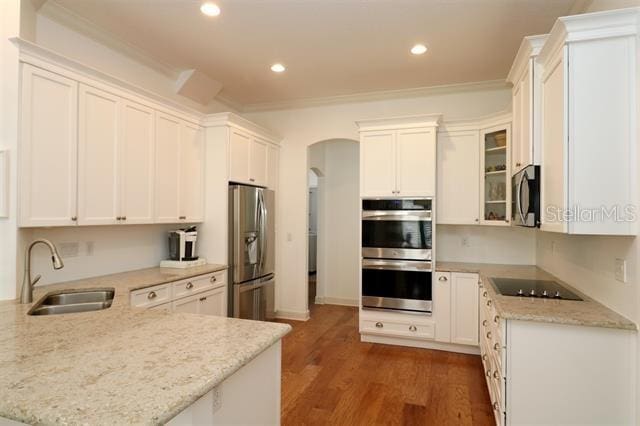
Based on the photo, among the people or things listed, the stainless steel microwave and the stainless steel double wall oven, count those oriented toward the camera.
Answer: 1

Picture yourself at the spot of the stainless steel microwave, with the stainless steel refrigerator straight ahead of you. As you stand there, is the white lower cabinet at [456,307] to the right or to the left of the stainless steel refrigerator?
right

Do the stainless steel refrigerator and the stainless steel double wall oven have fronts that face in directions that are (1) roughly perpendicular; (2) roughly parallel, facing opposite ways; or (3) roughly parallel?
roughly perpendicular

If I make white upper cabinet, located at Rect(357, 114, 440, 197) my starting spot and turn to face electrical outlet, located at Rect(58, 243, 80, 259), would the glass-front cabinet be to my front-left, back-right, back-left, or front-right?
back-left

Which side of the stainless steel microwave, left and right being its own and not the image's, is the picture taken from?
left

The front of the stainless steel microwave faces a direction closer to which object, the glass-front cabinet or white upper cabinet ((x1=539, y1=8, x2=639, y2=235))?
the glass-front cabinet

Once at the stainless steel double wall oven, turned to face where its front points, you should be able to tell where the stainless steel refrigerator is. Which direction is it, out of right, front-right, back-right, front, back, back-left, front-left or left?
right

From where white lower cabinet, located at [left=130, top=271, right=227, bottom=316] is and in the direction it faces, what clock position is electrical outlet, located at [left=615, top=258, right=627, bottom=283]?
The electrical outlet is roughly at 12 o'clock from the white lower cabinet.

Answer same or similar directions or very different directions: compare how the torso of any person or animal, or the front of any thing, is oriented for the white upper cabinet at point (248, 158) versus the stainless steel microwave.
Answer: very different directions
